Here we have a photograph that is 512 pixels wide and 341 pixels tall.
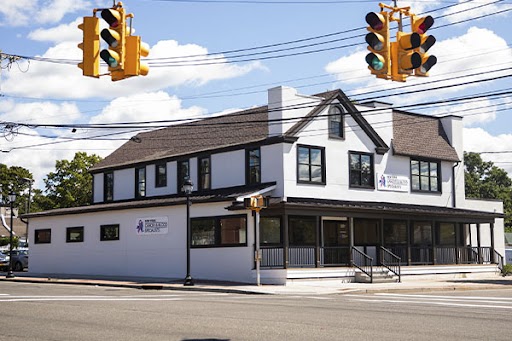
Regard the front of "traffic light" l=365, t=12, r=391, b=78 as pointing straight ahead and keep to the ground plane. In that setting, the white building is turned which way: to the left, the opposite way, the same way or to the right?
to the left

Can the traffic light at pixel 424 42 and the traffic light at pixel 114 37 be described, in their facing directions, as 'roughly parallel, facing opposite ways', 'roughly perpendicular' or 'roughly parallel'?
roughly perpendicular

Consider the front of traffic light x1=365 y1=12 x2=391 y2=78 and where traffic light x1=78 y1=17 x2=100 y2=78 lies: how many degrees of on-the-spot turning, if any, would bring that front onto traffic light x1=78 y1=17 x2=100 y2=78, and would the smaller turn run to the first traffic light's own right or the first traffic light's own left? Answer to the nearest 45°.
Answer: approximately 45° to the first traffic light's own right

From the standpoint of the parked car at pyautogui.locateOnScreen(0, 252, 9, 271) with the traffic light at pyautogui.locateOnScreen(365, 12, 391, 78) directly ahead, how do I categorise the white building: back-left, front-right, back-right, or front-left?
front-left

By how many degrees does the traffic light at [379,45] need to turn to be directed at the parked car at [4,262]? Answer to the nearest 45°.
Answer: approximately 90° to its right

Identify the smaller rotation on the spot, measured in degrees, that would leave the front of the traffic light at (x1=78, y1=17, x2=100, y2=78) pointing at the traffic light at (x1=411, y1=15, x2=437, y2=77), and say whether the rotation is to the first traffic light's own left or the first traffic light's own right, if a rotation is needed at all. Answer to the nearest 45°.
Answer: approximately 135° to the first traffic light's own right

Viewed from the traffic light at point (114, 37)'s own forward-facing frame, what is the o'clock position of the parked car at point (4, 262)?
The parked car is roughly at 4 o'clock from the traffic light.

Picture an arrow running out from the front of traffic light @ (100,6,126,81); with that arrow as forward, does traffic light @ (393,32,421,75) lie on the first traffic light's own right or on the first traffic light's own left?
on the first traffic light's own left

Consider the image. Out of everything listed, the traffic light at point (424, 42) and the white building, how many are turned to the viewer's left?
0

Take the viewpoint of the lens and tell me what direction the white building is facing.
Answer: facing the viewer and to the right of the viewer

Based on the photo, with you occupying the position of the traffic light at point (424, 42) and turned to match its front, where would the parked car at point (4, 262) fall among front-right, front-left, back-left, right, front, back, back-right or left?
back

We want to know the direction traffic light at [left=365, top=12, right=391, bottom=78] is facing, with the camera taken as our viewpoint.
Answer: facing the viewer and to the left of the viewer

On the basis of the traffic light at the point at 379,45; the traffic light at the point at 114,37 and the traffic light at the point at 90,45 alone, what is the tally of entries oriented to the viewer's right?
0

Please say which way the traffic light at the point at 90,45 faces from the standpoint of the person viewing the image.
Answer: facing away from the viewer and to the left of the viewer

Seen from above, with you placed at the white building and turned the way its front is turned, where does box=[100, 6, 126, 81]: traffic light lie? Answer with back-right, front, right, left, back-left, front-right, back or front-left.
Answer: front-right
